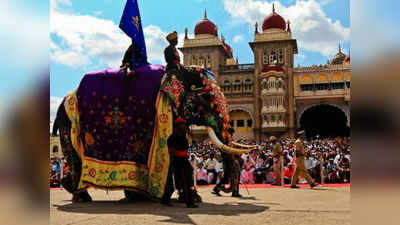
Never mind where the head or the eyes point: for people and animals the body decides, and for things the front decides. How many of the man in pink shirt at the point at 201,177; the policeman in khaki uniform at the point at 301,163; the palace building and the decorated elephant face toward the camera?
2

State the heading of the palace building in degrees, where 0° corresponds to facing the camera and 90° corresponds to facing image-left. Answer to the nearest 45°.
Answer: approximately 0°

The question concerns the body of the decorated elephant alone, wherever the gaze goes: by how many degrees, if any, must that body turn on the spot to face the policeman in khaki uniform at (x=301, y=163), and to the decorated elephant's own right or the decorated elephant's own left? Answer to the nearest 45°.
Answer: approximately 45° to the decorated elephant's own left

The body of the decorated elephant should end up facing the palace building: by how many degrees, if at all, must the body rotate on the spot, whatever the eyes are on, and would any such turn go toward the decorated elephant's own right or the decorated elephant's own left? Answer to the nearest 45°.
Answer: approximately 90° to the decorated elephant's own left

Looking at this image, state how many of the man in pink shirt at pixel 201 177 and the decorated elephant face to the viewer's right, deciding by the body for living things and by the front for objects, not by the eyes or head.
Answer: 1

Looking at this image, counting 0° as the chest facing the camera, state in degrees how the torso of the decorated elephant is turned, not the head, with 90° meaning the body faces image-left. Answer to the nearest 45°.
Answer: approximately 270°
